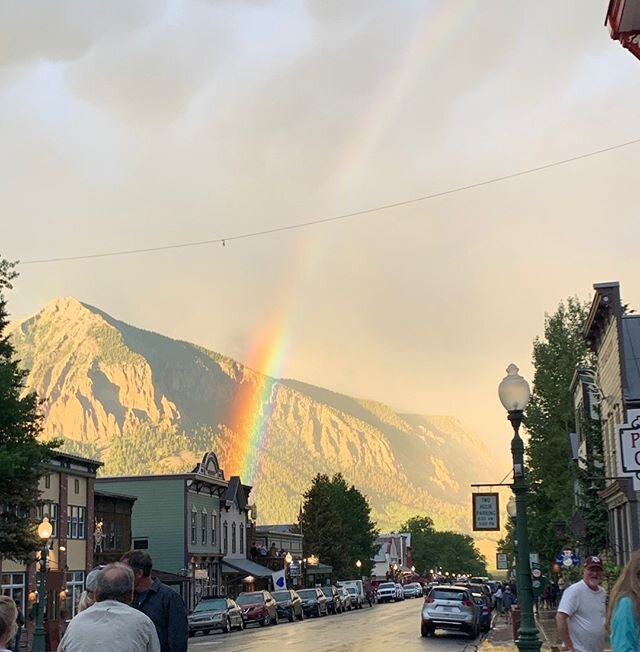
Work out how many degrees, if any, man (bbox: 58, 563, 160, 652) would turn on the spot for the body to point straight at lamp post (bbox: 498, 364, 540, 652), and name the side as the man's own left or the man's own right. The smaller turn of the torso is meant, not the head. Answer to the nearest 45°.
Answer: approximately 45° to the man's own right

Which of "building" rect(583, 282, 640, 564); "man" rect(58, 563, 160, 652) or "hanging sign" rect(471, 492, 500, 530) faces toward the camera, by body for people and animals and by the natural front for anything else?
the hanging sign

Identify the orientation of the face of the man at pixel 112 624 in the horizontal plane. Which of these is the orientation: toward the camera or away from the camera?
away from the camera

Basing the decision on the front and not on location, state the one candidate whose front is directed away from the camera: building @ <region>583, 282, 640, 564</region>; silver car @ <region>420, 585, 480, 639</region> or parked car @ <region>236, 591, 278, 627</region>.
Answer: the silver car

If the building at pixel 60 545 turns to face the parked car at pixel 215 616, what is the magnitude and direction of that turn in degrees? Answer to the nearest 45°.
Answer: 0° — it already faces it

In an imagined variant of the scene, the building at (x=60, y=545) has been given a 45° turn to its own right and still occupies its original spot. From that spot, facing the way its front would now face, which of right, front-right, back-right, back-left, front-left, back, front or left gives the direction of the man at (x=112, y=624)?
front

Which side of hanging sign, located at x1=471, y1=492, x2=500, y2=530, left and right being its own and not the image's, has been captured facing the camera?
front

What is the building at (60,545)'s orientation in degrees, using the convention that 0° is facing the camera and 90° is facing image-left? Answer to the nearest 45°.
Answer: approximately 315°

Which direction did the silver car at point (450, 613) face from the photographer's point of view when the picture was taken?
facing away from the viewer

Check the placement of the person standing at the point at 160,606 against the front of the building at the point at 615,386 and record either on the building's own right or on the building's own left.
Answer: on the building's own left

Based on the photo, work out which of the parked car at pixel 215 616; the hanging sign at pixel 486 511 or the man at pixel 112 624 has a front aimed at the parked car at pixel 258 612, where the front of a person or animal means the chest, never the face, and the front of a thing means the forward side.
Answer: the man

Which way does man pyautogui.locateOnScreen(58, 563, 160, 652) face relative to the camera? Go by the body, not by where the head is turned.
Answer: away from the camera
